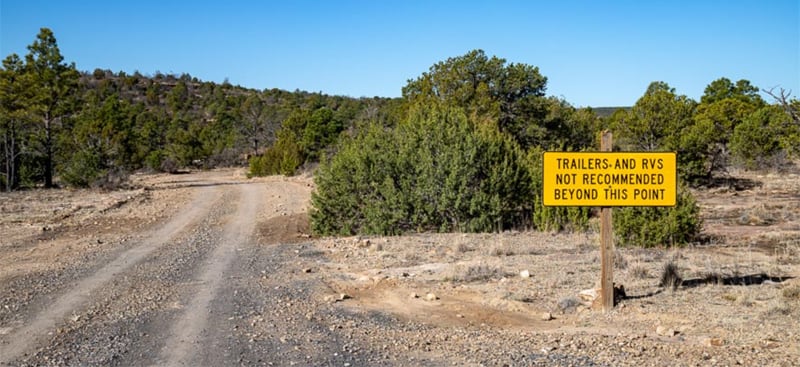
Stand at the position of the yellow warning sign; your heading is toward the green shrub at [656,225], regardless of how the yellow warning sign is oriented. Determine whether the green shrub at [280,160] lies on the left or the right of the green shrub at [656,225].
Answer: left

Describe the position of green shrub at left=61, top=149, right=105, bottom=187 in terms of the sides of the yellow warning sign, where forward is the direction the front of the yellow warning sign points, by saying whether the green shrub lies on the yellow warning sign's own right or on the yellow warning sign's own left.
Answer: on the yellow warning sign's own right

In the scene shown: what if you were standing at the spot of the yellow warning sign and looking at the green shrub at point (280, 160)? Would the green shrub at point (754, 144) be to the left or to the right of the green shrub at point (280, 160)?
right

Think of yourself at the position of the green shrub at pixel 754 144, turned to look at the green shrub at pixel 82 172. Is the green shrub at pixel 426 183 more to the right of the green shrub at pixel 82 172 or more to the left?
left

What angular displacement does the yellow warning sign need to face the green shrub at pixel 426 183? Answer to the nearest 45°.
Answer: approximately 135° to its right

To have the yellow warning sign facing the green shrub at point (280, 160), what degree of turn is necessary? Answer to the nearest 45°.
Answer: approximately 135° to its right

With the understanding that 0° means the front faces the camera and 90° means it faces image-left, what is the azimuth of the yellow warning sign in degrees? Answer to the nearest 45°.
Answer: approximately 0°

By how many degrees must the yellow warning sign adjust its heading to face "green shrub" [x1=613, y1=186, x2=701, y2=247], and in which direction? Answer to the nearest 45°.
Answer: approximately 180°

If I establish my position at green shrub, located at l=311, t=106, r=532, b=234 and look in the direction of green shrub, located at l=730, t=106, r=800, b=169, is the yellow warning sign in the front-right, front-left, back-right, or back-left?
back-right
